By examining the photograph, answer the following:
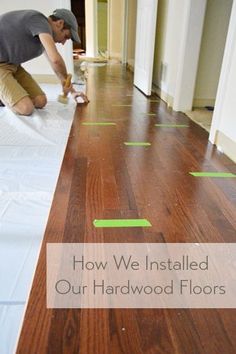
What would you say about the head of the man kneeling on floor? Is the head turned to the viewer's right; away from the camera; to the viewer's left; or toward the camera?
to the viewer's right

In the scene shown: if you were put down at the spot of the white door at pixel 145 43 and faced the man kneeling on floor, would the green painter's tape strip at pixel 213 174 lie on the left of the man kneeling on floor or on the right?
left

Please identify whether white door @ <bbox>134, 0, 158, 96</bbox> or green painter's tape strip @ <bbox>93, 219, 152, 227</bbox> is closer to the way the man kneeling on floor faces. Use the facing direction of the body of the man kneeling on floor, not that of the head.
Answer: the white door

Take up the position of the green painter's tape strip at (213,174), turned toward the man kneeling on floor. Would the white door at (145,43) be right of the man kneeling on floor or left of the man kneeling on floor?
right

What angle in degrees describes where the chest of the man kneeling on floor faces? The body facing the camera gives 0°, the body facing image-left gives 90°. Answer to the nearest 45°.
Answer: approximately 270°

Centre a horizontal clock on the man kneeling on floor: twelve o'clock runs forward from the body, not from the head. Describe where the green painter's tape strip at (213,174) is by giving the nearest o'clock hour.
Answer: The green painter's tape strip is roughly at 2 o'clock from the man kneeling on floor.

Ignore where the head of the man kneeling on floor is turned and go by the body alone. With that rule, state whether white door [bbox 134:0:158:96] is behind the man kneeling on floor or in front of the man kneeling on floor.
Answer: in front

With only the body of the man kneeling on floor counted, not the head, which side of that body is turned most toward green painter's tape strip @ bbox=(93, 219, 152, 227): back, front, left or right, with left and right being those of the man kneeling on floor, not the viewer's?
right
